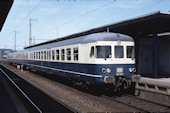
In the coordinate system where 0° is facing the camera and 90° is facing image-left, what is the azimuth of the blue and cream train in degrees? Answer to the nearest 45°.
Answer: approximately 315°

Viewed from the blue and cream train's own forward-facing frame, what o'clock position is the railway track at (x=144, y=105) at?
The railway track is roughly at 12 o'clock from the blue and cream train.
